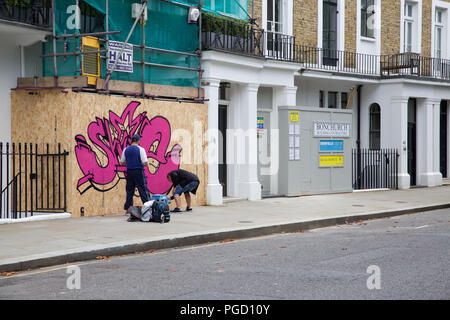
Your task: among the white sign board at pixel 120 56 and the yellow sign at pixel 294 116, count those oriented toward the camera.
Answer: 2

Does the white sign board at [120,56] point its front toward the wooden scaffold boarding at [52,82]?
no

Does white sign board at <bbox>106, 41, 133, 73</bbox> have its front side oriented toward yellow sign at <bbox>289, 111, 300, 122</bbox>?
no

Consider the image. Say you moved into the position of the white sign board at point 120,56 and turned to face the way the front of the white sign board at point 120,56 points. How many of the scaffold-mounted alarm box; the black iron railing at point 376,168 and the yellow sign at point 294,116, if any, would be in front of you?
0

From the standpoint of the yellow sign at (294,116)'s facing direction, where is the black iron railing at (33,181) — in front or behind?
in front

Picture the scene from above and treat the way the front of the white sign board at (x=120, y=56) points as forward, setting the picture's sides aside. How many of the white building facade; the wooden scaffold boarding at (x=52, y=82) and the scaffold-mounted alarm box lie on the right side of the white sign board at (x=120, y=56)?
1

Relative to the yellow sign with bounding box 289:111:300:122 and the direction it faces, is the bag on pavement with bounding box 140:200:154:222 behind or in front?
in front

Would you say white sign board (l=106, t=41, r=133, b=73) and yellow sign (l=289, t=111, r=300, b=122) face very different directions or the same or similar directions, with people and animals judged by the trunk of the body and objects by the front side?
same or similar directions

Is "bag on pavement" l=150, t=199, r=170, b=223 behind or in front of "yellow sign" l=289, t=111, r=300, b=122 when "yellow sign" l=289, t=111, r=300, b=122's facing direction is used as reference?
in front

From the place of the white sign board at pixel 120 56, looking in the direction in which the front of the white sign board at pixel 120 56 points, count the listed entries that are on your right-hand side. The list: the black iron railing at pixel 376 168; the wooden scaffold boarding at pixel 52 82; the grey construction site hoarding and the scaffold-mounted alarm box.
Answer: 1

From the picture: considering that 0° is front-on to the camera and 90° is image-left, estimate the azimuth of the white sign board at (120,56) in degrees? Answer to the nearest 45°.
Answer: approximately 0°

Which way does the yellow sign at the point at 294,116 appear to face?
toward the camera
